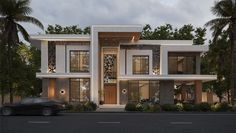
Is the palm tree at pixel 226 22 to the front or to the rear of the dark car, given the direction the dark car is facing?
to the rear

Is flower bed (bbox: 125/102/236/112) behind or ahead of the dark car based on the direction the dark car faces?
behind

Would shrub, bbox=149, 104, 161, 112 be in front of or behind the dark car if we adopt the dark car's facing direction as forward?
behind

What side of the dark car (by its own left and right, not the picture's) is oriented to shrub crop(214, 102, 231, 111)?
back

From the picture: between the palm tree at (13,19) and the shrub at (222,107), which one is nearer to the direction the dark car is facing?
the palm tree

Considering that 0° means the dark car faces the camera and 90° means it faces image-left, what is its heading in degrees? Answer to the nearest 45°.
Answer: approximately 90°

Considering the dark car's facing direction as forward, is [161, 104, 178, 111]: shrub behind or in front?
behind
